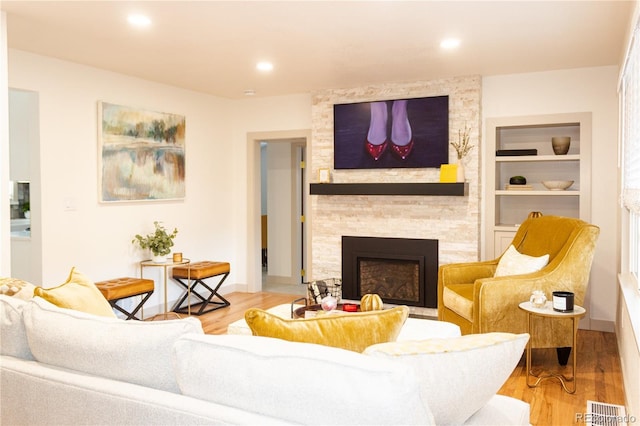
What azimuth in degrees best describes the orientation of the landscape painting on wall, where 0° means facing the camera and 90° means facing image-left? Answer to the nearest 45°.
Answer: approximately 315°

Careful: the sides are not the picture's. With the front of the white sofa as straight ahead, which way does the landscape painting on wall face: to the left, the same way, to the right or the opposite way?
to the right

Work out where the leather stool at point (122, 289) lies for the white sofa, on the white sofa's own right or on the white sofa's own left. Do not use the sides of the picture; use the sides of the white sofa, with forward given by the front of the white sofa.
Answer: on the white sofa's own left

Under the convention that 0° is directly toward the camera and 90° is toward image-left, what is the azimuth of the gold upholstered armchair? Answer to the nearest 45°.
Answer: approximately 45°

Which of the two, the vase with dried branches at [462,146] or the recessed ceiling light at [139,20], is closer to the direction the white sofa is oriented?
the vase with dried branches

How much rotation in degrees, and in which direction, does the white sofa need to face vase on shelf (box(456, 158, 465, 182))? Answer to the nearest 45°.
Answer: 0° — it already faces it

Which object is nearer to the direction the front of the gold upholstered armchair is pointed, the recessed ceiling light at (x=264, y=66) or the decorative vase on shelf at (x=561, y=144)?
the recessed ceiling light

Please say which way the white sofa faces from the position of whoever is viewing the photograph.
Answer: facing away from the viewer and to the right of the viewer

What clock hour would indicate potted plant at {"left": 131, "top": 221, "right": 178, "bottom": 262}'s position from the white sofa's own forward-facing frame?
The potted plant is roughly at 10 o'clock from the white sofa.

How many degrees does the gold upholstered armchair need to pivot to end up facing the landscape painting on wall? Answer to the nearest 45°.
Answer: approximately 45° to its right

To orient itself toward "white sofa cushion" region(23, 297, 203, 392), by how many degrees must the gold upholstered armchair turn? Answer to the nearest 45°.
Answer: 0° — it already faces it

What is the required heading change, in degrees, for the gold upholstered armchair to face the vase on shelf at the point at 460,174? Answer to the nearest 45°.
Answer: approximately 90° to its right
